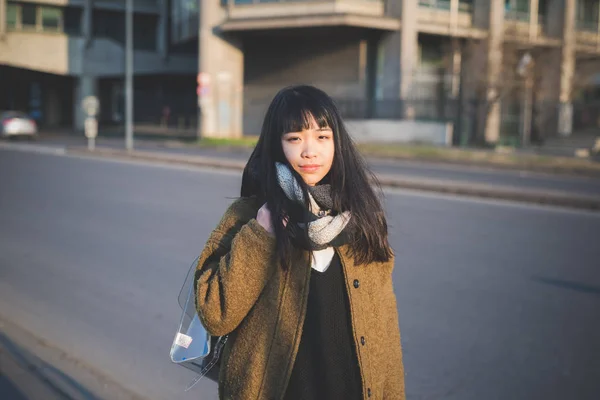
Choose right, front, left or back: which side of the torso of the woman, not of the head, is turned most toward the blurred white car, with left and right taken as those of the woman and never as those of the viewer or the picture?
back

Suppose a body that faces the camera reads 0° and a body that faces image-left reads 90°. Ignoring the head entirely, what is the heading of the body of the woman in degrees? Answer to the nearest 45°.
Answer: approximately 0°

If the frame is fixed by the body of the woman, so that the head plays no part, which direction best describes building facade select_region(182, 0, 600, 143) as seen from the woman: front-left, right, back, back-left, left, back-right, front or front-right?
back
